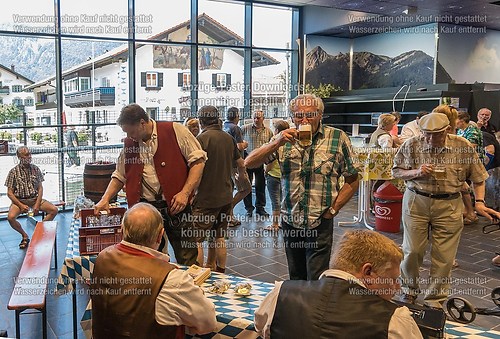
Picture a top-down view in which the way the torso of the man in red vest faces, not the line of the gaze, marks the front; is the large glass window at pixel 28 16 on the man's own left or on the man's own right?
on the man's own right

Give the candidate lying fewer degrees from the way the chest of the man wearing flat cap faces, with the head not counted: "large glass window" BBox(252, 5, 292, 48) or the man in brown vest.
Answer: the man in brown vest

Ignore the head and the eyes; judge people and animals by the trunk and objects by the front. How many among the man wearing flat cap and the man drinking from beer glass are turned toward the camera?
2

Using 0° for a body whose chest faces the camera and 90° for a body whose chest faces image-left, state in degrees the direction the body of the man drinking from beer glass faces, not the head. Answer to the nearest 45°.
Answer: approximately 0°

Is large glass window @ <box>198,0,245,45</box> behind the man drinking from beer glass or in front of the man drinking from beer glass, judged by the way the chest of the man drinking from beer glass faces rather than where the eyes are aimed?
behind

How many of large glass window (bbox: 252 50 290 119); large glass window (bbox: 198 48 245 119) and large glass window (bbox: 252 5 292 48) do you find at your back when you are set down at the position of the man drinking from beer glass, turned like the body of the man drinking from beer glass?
3

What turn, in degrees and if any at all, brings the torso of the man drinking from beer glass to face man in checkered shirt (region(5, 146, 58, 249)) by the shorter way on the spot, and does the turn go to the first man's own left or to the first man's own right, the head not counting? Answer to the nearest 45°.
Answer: approximately 135° to the first man's own right
